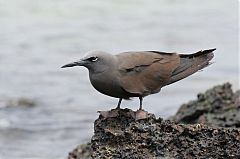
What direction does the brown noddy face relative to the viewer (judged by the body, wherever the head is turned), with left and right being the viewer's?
facing to the left of the viewer

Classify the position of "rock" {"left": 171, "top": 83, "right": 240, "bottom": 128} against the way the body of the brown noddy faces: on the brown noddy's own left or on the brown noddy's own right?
on the brown noddy's own right
